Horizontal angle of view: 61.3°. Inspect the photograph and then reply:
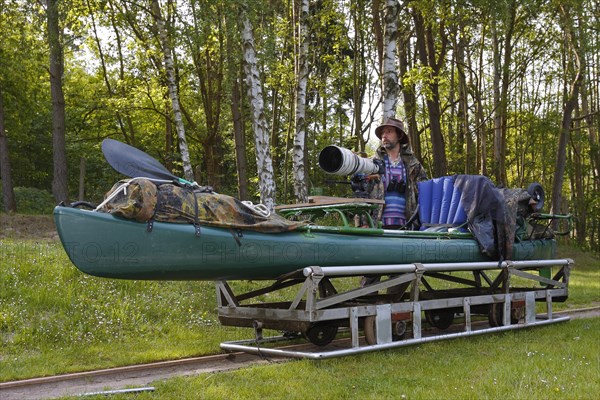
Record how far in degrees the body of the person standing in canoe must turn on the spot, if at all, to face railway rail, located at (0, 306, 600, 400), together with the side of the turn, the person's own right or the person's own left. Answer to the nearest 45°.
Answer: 0° — they already face it

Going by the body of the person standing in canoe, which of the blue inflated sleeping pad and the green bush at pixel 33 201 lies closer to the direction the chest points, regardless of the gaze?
the green bush

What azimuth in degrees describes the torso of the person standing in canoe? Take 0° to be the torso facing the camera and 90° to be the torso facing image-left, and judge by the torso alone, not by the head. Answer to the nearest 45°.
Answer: approximately 45°

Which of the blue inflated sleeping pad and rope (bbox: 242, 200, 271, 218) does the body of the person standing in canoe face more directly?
the rope

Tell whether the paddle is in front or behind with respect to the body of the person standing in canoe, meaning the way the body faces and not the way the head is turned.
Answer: in front

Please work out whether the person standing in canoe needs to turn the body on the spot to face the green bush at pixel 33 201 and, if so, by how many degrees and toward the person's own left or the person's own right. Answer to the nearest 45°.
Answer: approximately 90° to the person's own right
